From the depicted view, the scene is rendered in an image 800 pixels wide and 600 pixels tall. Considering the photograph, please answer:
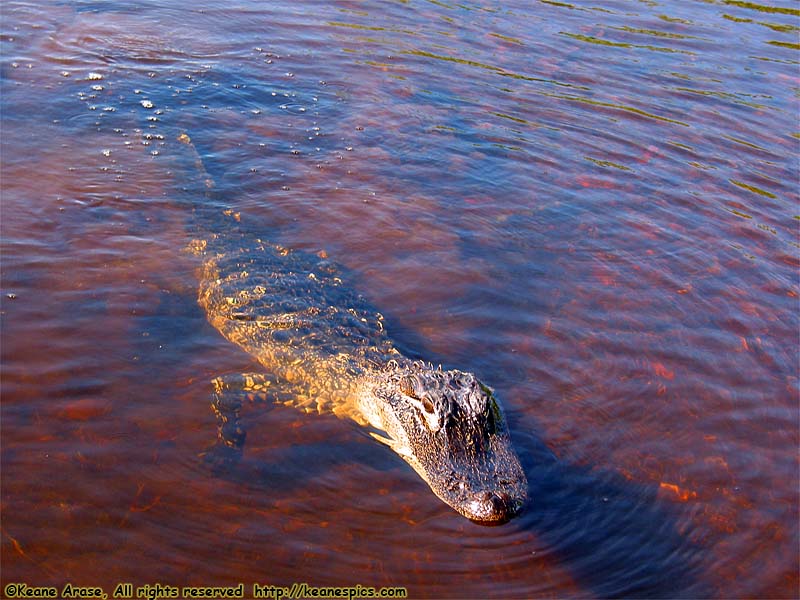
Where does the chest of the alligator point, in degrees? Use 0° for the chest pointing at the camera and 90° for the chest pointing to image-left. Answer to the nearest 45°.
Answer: approximately 315°
